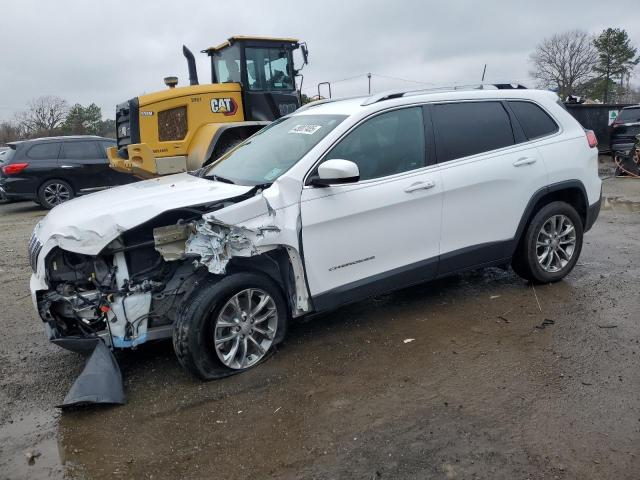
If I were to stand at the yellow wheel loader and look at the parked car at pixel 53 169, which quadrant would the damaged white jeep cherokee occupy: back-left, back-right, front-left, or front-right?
back-left

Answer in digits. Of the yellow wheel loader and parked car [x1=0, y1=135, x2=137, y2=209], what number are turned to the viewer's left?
0

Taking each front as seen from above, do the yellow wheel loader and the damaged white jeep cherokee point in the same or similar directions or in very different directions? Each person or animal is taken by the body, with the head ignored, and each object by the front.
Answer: very different directions

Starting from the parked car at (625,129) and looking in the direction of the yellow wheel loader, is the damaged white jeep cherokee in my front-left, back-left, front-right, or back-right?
front-left

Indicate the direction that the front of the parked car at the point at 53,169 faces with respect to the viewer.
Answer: facing away from the viewer and to the right of the viewer

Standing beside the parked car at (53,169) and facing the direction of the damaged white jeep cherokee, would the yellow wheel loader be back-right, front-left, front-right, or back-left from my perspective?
front-left

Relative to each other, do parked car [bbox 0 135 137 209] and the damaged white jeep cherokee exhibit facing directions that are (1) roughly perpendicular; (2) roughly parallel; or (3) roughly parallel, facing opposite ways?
roughly parallel, facing opposite ways

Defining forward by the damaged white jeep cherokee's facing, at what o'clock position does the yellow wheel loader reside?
The yellow wheel loader is roughly at 4 o'clock from the damaged white jeep cherokee.
